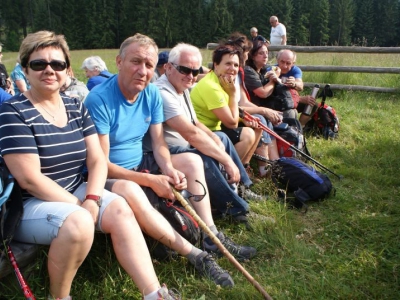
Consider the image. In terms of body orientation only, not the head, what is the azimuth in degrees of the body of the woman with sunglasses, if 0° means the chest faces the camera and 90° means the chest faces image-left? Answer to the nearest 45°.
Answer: approximately 315°

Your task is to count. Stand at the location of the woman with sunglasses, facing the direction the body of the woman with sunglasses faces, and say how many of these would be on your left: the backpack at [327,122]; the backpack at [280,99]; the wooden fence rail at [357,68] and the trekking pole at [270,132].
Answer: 4

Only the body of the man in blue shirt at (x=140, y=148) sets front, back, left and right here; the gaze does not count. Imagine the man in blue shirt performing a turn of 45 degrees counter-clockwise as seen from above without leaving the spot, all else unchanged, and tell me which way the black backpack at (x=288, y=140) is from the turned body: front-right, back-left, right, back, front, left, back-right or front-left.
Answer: front-left

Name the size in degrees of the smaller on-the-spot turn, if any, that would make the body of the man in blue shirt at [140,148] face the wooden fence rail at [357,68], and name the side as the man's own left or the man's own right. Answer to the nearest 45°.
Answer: approximately 90° to the man's own left

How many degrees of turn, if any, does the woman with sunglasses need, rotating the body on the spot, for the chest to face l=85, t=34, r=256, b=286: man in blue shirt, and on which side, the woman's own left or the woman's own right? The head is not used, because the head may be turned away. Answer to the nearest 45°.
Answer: approximately 90° to the woman's own left

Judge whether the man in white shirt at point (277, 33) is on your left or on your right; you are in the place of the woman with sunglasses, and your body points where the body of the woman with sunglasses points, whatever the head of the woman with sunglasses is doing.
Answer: on your left

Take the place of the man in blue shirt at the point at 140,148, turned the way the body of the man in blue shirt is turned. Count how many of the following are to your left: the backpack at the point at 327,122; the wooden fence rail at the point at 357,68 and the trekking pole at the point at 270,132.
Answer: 3

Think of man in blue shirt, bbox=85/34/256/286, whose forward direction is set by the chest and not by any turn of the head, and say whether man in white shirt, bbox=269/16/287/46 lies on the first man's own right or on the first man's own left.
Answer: on the first man's own left

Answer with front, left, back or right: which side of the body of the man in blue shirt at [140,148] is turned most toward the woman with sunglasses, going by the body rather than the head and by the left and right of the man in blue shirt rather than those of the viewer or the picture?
right

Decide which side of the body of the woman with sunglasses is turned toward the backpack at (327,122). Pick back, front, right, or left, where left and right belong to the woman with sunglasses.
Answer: left

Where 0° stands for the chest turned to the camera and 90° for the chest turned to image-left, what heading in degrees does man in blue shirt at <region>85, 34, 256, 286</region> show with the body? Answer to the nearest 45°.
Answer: approximately 315°

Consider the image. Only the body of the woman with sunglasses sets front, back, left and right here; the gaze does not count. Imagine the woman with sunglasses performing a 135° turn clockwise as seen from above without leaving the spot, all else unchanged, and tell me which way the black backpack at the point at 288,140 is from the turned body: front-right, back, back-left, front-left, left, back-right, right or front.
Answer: back-right

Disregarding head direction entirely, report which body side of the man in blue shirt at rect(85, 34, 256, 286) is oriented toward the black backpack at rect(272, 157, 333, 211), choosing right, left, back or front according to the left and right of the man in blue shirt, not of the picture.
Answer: left
